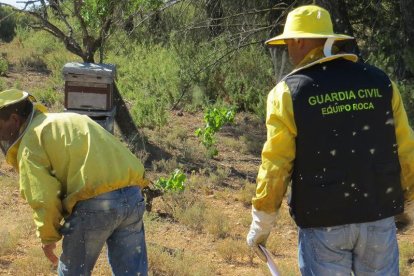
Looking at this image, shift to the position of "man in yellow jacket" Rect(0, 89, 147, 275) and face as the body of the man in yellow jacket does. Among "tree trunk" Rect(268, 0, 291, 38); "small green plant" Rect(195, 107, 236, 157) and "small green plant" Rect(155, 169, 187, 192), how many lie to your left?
0

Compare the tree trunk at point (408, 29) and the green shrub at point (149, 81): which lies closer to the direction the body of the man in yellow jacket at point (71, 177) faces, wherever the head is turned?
the green shrub

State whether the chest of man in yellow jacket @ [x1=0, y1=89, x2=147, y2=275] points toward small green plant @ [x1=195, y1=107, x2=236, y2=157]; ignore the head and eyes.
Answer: no

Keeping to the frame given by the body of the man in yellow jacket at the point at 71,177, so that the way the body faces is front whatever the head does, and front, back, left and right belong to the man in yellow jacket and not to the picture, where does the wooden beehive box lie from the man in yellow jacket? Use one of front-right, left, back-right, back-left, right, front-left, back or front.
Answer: front-right

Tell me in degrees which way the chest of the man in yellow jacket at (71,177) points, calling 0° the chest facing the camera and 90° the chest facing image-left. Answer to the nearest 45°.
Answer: approximately 135°

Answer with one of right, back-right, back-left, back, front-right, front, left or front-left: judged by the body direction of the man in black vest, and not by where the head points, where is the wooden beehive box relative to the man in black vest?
front-left

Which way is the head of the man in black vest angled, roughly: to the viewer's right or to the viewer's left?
to the viewer's left

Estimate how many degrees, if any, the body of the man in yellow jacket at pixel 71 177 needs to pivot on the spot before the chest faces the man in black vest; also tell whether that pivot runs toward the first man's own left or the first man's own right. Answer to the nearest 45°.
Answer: approximately 180°

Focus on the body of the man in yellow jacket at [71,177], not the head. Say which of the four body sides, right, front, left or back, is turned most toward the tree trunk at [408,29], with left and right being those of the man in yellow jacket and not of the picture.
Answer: right

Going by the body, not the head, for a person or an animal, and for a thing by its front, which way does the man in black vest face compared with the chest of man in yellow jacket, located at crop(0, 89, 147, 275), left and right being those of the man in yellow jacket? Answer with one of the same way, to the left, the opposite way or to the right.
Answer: to the right

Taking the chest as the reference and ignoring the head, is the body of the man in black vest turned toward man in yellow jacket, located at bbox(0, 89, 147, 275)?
no

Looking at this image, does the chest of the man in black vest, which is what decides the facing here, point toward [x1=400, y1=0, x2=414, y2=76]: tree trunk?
yes

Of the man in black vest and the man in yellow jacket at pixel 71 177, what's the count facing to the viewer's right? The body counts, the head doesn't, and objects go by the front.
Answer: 0

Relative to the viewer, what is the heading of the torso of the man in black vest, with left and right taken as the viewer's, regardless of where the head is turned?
facing away from the viewer
